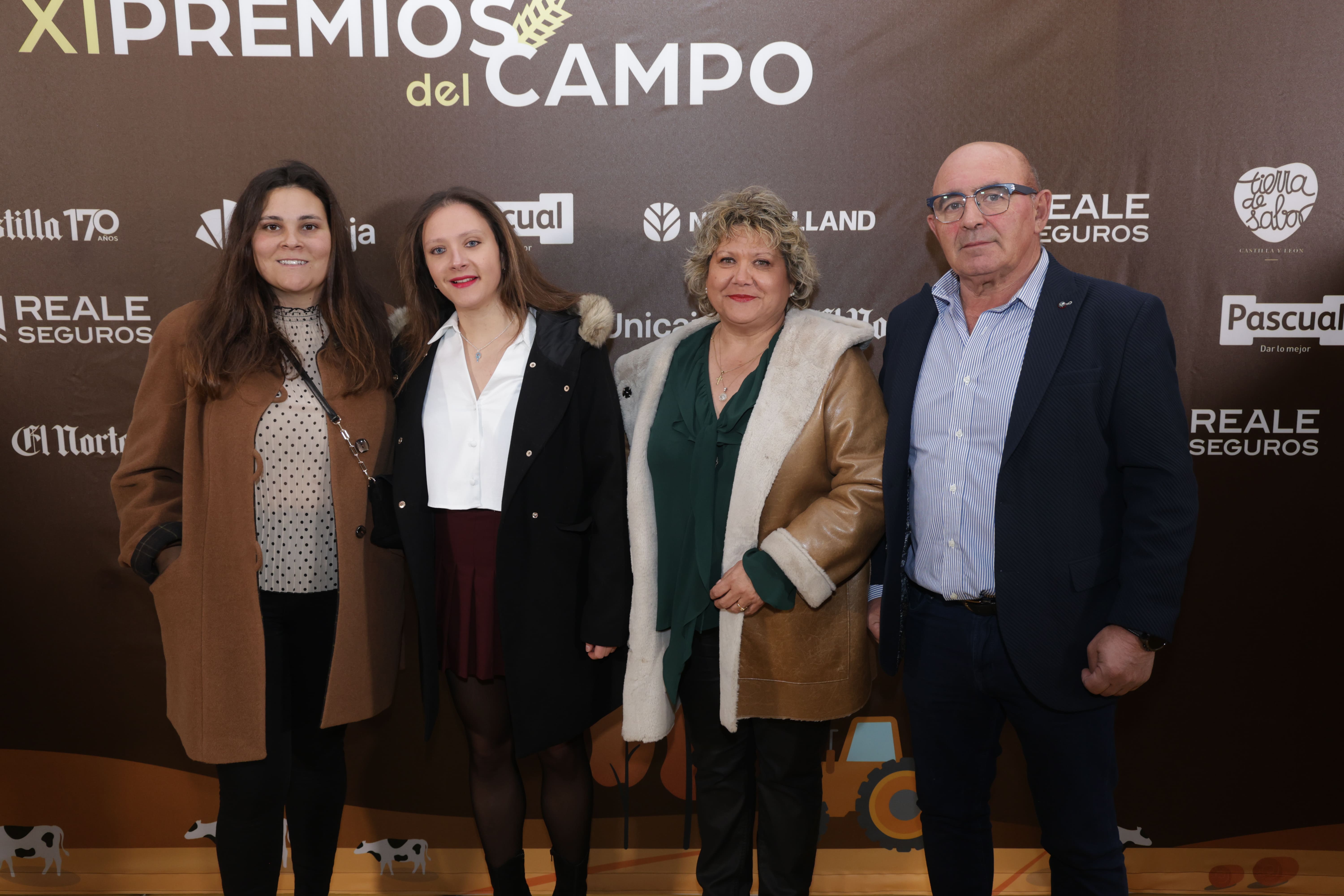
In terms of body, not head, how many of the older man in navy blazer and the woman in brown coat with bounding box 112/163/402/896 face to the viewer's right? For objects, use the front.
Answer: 0

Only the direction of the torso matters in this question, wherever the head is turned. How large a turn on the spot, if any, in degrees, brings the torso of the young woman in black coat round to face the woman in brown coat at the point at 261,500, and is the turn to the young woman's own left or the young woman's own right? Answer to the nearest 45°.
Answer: approximately 45° to the young woman's own right

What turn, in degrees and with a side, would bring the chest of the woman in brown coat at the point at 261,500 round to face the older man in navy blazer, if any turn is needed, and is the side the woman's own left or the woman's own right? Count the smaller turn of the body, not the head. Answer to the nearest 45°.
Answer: approximately 45° to the woman's own left

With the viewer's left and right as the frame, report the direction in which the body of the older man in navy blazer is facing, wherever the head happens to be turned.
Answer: facing the viewer and to the left of the viewer

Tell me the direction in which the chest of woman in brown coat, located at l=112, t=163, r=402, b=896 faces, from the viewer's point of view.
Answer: toward the camera
